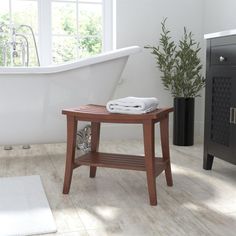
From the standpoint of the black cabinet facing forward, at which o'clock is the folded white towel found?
The folded white towel is roughly at 12 o'clock from the black cabinet.

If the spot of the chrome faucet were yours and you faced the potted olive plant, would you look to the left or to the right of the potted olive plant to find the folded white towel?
right

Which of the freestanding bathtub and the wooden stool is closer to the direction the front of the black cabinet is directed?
the wooden stool

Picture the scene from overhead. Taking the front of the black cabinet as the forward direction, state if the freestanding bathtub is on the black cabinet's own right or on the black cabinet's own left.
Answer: on the black cabinet's own right

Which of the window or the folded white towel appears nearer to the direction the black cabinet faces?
the folded white towel

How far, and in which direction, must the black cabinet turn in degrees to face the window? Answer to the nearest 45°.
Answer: approximately 90° to its right

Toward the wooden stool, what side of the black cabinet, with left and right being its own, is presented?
front

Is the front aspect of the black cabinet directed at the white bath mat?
yes

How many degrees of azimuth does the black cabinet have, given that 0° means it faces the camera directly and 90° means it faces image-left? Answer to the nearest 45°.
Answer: approximately 45°

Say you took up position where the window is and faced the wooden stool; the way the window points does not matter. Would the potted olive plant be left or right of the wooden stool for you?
left

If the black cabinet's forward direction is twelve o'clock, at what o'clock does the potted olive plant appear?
The potted olive plant is roughly at 4 o'clock from the black cabinet.
